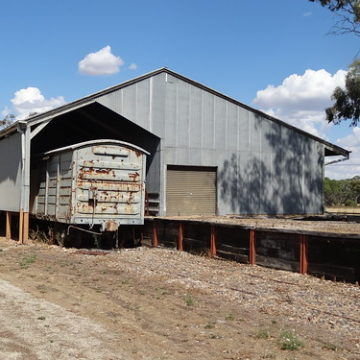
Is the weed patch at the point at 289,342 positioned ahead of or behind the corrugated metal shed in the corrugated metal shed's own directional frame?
ahead

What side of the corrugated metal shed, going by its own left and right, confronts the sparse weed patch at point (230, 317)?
front

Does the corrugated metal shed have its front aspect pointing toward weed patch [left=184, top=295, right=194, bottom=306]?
yes

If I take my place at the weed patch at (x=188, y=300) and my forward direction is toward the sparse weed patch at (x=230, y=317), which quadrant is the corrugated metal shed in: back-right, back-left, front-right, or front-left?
back-left

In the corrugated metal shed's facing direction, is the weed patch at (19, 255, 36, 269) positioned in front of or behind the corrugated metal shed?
in front

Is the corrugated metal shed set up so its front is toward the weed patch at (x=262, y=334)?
yes

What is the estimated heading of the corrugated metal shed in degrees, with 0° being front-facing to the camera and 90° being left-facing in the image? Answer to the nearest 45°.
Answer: approximately 0°

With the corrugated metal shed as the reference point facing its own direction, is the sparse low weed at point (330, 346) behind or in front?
in front

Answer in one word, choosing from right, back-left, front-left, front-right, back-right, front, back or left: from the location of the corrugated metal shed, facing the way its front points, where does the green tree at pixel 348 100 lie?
back-left
